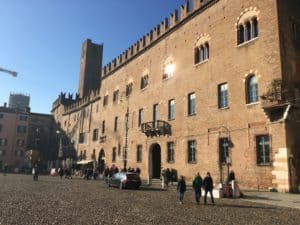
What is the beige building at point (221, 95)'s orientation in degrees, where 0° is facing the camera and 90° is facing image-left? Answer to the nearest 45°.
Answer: approximately 45°

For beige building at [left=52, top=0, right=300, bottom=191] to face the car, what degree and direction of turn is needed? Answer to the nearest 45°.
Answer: approximately 45° to its right
